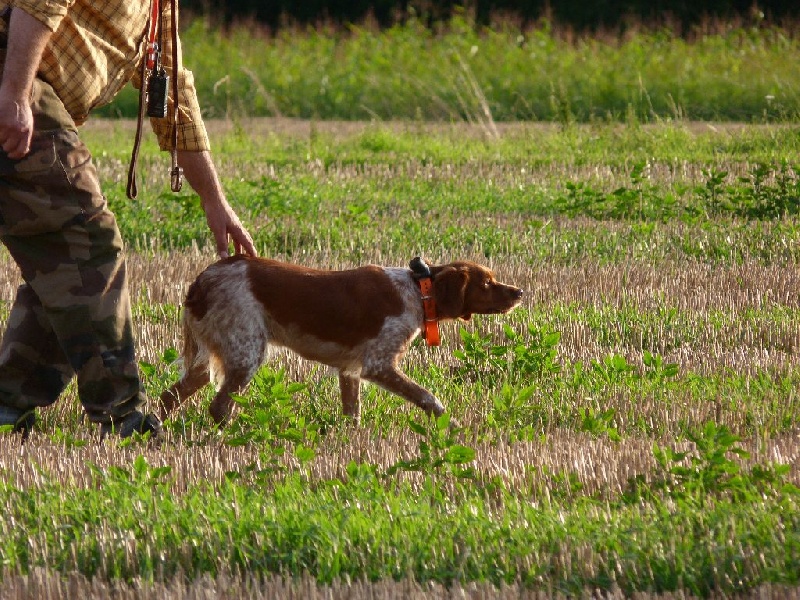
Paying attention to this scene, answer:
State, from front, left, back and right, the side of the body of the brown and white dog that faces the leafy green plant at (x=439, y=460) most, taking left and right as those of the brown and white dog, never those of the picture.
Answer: right

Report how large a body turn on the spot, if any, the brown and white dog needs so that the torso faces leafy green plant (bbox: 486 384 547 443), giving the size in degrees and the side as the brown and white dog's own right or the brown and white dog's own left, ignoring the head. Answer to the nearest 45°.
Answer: approximately 45° to the brown and white dog's own right

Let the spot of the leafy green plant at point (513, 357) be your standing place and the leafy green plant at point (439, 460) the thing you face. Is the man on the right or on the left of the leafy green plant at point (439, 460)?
right

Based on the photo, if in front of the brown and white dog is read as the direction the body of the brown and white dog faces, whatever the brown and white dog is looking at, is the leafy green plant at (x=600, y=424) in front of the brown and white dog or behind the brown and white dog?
in front

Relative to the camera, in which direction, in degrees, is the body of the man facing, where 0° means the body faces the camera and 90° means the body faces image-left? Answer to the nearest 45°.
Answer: approximately 270°

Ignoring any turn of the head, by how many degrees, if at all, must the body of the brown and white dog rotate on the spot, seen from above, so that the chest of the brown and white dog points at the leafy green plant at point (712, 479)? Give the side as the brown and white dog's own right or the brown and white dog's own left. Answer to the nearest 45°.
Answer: approximately 45° to the brown and white dog's own right

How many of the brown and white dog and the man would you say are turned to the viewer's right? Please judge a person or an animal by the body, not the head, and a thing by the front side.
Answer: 2

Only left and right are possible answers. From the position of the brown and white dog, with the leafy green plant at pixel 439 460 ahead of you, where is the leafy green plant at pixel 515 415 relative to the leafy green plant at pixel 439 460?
left

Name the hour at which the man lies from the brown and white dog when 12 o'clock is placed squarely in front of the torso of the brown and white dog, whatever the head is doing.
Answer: The man is roughly at 5 o'clock from the brown and white dog.

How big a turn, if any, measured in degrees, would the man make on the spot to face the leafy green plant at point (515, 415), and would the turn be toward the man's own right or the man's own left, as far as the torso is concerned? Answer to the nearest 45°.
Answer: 0° — they already face it

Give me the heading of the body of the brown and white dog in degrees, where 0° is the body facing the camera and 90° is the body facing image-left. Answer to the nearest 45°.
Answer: approximately 270°
